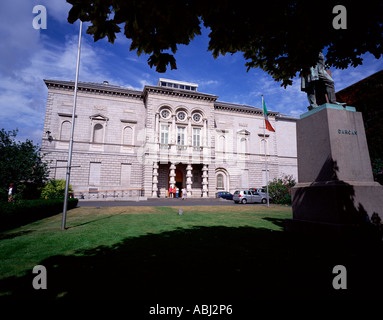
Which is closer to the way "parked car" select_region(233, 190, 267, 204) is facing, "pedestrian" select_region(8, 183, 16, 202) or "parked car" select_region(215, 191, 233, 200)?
the parked car

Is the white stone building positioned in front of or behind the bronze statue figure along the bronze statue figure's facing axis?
behind

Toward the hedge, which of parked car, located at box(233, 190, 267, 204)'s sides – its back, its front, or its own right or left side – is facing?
back

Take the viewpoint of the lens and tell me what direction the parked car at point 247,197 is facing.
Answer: facing away from the viewer and to the right of the viewer

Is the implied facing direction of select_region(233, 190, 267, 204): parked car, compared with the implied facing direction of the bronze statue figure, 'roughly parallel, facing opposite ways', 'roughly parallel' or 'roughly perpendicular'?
roughly perpendicular

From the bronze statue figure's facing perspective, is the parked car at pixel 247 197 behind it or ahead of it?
behind

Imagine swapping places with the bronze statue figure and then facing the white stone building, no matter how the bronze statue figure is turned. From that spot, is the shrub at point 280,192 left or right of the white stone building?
right

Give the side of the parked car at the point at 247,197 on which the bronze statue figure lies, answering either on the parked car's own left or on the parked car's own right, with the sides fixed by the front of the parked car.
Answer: on the parked car's own right

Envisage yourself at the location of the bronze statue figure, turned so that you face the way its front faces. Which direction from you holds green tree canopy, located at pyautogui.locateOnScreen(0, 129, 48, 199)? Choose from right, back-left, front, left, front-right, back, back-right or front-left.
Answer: back-right

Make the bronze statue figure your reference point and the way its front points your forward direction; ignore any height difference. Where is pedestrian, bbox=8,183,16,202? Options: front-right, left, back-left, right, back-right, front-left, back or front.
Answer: back-right
